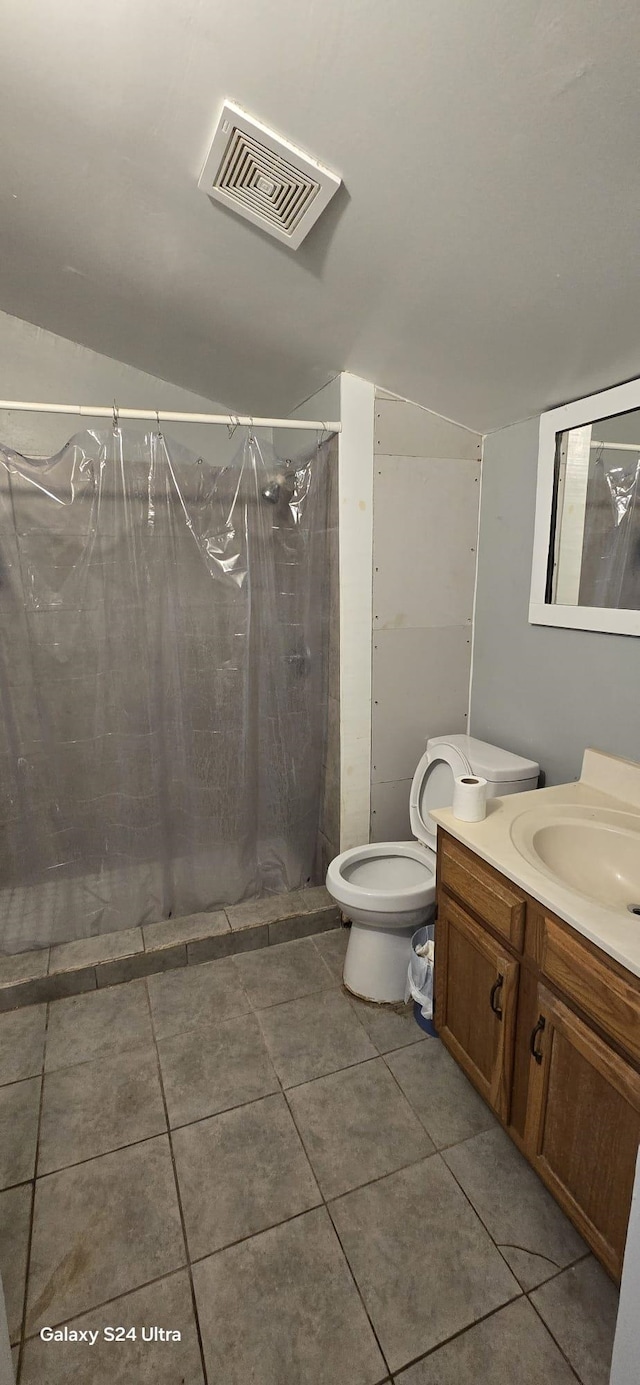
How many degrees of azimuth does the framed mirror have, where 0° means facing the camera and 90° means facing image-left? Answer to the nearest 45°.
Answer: approximately 45°

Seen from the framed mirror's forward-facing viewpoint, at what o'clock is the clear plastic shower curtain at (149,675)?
The clear plastic shower curtain is roughly at 1 o'clock from the framed mirror.

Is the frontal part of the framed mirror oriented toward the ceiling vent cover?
yes
